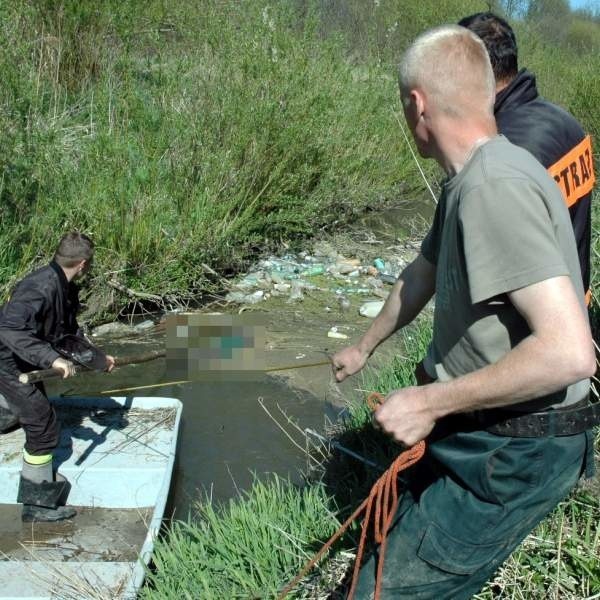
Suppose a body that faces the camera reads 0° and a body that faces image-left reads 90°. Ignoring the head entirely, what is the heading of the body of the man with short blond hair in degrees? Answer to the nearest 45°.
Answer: approximately 90°

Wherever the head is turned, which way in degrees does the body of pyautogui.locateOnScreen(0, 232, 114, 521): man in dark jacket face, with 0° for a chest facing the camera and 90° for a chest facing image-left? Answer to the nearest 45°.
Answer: approximately 270°

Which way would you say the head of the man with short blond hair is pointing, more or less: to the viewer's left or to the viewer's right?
to the viewer's left

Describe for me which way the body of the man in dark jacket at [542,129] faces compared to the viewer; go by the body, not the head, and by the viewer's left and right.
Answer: facing away from the viewer and to the left of the viewer

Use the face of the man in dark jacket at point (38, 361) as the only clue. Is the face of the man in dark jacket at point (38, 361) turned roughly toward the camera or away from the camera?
away from the camera

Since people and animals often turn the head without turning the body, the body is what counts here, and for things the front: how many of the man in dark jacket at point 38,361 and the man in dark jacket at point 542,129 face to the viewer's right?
1
